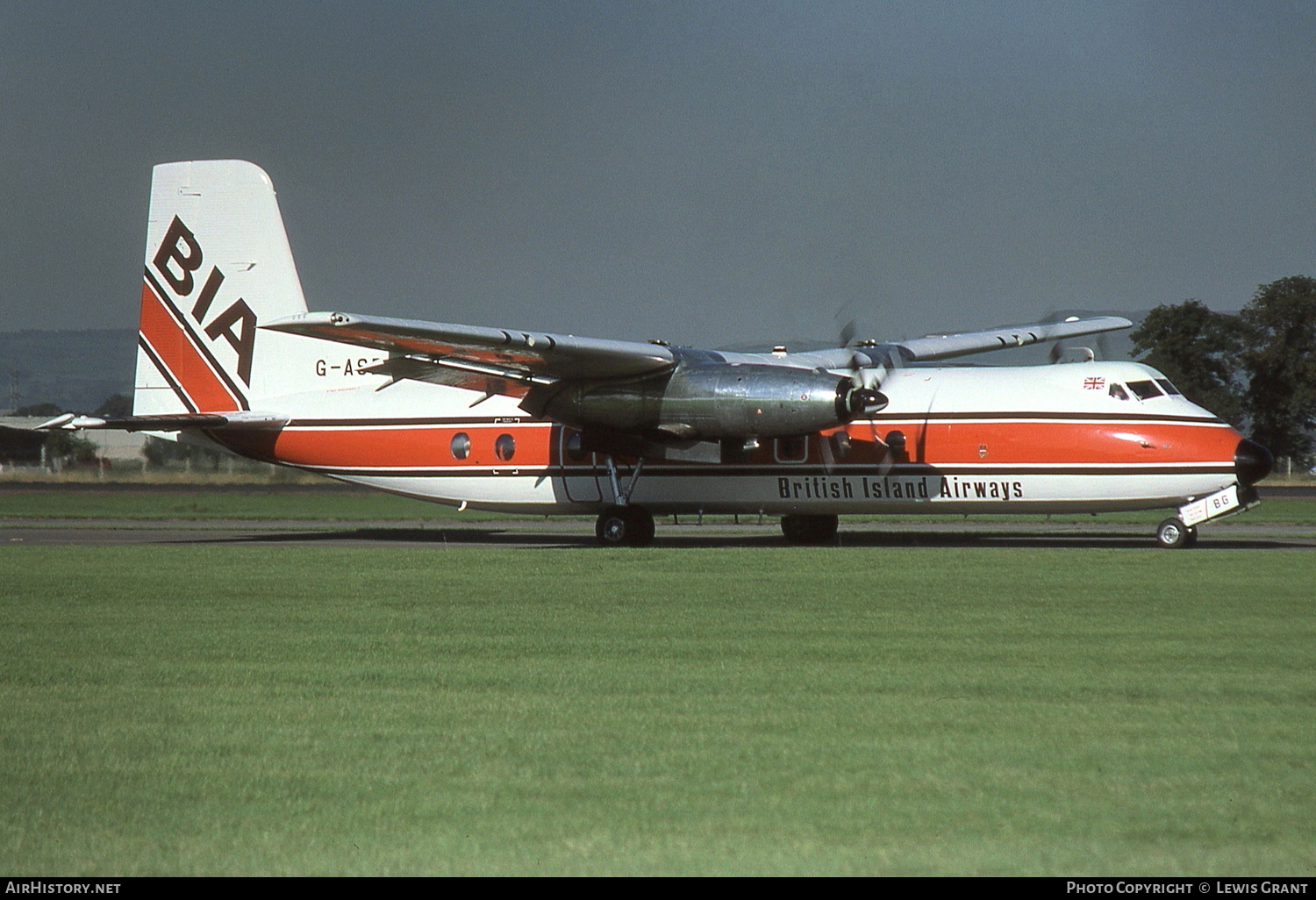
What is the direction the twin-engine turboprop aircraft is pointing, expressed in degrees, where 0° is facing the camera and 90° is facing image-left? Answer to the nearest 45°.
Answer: approximately 315°
